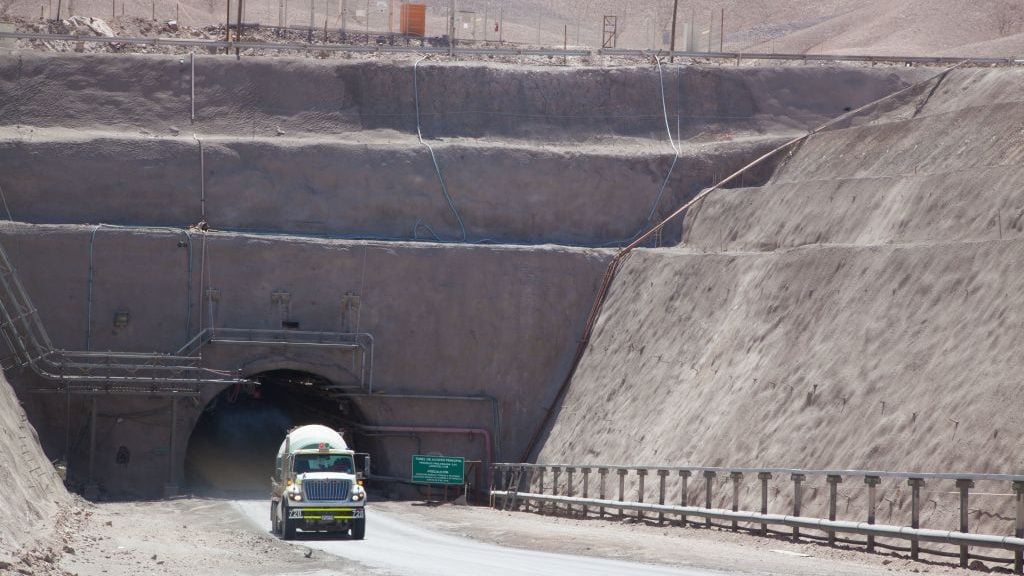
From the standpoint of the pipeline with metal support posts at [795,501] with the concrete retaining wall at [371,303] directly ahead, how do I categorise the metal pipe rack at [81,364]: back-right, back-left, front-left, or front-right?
front-left

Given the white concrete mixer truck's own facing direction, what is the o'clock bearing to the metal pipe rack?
The metal pipe rack is roughly at 5 o'clock from the white concrete mixer truck.

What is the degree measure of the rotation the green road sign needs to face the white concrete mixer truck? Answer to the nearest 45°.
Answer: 0° — it already faces it

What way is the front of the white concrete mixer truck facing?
toward the camera

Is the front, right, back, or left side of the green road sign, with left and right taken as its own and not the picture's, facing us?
front

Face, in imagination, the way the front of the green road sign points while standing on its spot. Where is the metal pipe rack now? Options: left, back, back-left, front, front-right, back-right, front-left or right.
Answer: right

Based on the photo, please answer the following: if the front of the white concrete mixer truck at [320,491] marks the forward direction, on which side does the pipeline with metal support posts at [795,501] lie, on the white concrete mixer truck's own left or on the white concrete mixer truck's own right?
on the white concrete mixer truck's own left

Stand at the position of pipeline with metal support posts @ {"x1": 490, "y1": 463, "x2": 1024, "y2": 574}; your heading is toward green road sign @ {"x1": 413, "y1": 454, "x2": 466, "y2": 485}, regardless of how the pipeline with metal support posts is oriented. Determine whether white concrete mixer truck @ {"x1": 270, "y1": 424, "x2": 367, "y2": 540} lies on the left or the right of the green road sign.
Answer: left

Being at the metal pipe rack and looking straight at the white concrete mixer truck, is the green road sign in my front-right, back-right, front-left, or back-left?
front-left

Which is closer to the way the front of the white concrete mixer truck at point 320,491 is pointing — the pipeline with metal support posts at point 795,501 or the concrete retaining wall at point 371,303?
the pipeline with metal support posts

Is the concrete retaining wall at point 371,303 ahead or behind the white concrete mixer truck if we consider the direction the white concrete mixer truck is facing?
behind

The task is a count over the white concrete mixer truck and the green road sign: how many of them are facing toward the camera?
2

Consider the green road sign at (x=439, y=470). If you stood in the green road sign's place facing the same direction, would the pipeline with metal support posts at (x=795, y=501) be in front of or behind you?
in front
